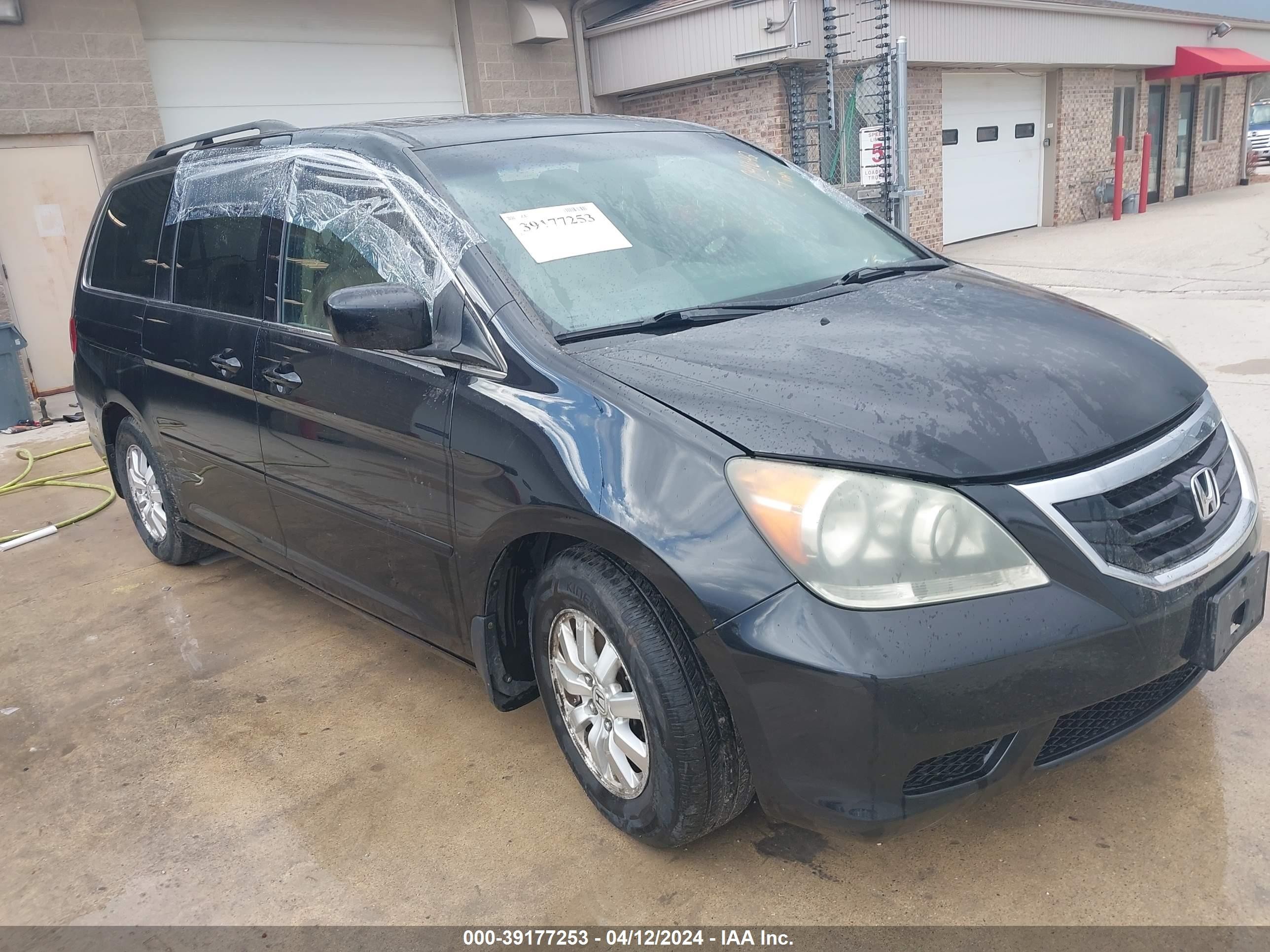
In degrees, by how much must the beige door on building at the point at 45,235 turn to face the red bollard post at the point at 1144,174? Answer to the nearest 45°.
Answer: approximately 90° to its left

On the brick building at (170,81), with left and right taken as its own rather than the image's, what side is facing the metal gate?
left

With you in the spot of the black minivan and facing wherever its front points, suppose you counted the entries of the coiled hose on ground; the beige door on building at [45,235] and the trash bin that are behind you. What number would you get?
3

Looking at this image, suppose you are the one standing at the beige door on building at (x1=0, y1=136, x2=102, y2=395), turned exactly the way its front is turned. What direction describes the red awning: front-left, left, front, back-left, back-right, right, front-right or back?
left

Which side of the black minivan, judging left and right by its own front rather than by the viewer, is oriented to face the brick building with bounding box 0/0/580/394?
back

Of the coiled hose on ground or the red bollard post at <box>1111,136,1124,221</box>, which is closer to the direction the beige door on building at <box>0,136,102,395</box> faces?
the coiled hose on ground

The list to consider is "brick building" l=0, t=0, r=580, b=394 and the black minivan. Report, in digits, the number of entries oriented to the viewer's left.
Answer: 0

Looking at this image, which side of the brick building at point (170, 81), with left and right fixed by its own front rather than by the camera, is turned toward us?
front

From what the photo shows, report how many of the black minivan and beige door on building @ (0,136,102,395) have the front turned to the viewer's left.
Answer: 0

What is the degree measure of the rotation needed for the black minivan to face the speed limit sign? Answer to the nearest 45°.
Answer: approximately 135° to its left

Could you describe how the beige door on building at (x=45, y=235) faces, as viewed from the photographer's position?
facing the viewer
